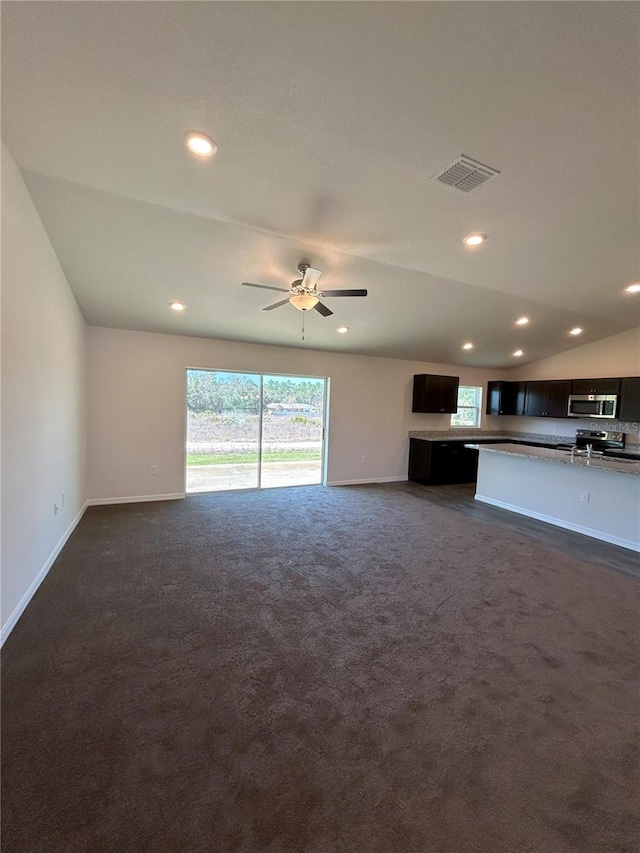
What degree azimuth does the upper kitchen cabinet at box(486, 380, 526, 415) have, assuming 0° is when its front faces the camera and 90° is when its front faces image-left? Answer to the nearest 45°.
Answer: approximately 315°

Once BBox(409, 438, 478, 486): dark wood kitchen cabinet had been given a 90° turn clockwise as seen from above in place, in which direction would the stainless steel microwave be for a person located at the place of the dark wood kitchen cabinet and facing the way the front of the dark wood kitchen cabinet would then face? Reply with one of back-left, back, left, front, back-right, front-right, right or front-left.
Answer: back-left

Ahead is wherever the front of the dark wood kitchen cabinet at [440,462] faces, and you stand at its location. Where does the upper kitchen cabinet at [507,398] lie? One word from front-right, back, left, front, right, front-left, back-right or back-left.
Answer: left

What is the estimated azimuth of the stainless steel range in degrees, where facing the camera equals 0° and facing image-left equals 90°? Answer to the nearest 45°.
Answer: approximately 45°

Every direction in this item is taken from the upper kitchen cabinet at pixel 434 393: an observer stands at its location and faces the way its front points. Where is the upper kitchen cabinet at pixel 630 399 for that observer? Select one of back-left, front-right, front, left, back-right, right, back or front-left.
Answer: front-left

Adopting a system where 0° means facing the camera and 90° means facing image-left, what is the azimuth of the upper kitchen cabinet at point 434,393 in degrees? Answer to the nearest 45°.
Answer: approximately 315°

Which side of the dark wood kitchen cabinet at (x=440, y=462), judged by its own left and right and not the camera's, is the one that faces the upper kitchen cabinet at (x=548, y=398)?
left

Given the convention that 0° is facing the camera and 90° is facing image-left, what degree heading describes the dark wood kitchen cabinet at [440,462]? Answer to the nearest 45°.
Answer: approximately 315°

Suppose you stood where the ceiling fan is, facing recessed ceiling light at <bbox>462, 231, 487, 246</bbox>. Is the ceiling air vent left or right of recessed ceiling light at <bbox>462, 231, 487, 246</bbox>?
right

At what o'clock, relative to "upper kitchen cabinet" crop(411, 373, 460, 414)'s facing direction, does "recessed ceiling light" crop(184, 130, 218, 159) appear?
The recessed ceiling light is roughly at 2 o'clock from the upper kitchen cabinet.
